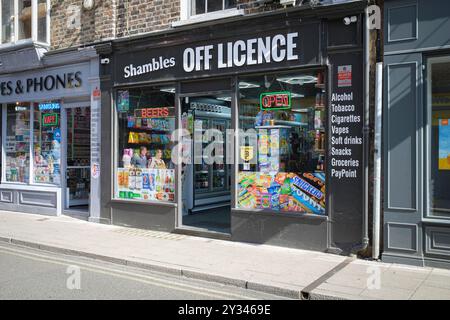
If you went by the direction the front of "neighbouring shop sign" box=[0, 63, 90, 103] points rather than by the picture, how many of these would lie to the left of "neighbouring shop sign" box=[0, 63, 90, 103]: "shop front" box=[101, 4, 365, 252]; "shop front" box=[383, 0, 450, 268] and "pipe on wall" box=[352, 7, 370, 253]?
3

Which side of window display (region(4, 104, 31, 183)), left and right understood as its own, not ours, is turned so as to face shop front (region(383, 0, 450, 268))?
left

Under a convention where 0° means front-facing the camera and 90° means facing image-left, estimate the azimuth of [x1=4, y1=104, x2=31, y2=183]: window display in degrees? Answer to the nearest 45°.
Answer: approximately 45°

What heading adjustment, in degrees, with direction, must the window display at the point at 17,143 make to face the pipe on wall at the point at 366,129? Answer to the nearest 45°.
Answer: approximately 90° to its left

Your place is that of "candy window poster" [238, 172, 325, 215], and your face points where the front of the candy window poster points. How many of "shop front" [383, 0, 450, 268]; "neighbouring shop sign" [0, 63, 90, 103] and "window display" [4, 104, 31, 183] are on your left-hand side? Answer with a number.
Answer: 1

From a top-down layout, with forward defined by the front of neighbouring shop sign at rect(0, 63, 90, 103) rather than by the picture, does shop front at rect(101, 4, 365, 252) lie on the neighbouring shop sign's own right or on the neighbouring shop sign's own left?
on the neighbouring shop sign's own left

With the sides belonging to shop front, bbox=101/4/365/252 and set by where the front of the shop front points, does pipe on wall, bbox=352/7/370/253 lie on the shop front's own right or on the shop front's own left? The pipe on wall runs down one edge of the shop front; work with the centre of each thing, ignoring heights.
on the shop front's own left

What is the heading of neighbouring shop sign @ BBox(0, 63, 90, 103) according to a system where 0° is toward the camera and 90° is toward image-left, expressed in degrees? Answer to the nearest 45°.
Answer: approximately 45°

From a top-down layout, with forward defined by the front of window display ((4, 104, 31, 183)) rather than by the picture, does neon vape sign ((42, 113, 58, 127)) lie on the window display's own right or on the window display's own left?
on the window display's own left

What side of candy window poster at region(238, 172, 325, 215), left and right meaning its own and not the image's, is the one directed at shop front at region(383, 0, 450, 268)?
left

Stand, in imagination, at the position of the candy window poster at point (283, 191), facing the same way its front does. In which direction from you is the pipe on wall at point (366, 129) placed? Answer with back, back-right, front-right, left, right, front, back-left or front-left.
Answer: left

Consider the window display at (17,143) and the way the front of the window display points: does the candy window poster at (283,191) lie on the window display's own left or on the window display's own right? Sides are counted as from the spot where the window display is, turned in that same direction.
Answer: on the window display's own left
